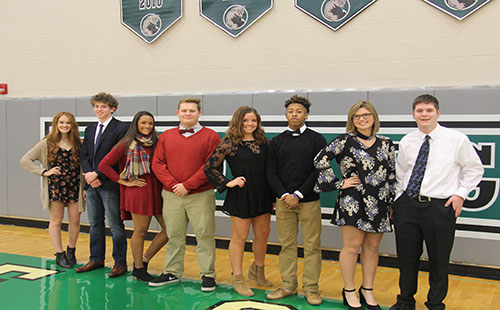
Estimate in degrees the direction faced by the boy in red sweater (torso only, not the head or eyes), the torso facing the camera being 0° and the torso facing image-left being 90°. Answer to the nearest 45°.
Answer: approximately 0°

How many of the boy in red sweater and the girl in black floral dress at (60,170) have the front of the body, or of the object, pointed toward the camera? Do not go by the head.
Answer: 2

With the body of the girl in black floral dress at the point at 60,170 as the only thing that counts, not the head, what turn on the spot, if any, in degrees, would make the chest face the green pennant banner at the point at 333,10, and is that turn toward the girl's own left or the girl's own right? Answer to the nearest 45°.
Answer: approximately 90° to the girl's own left

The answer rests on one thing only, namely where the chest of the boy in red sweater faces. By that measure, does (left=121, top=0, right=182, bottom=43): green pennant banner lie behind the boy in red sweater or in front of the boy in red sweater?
behind

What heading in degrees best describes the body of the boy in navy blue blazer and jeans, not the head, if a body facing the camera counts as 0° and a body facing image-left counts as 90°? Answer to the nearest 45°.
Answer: approximately 45°
